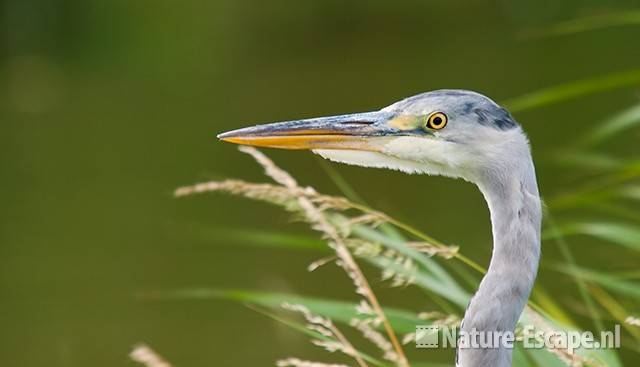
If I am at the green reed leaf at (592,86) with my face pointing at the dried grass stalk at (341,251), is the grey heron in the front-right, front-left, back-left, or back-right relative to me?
front-left

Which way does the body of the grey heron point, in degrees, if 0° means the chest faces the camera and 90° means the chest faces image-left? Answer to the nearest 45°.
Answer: approximately 90°

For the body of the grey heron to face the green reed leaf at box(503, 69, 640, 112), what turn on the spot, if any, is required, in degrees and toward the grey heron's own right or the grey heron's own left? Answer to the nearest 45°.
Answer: approximately 90° to the grey heron's own right
